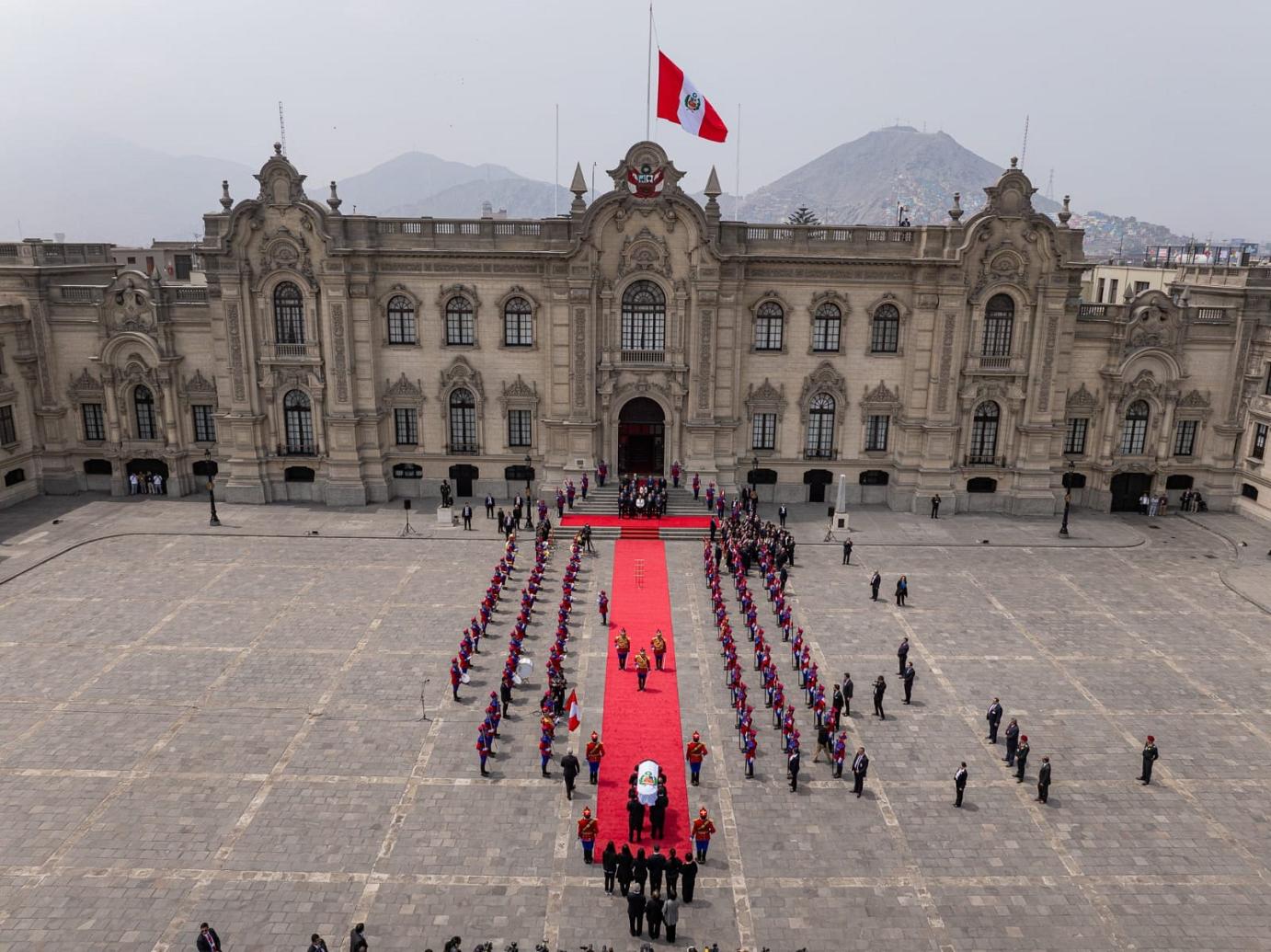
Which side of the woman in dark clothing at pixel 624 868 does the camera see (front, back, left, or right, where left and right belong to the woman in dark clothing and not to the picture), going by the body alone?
back

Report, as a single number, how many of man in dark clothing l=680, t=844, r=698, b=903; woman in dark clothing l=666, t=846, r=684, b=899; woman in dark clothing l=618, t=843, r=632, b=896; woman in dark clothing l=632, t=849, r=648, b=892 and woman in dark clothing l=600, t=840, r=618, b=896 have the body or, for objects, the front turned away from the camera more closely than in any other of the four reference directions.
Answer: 5

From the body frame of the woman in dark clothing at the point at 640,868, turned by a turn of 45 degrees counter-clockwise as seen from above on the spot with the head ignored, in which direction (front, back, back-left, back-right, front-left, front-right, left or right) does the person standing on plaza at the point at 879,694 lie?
right

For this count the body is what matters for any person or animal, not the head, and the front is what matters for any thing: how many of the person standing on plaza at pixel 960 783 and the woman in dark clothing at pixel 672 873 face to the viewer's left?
1

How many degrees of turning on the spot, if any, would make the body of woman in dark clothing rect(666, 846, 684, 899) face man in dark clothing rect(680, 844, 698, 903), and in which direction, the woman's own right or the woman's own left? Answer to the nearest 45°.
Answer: approximately 45° to the woman's own right

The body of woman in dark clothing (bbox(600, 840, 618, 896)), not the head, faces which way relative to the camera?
away from the camera

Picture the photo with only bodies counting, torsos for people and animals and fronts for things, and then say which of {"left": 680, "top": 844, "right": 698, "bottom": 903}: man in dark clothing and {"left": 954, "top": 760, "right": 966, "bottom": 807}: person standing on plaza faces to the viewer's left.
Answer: the person standing on plaza

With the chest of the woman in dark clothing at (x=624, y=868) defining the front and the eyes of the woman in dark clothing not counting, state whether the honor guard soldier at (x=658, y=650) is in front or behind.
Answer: in front

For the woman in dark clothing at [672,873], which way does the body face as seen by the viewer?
away from the camera

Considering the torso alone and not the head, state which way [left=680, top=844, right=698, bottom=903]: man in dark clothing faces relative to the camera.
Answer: away from the camera

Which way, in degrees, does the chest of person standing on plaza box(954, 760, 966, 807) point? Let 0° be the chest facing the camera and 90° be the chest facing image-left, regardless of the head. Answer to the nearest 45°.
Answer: approximately 90°

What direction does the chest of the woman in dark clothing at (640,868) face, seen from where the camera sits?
away from the camera

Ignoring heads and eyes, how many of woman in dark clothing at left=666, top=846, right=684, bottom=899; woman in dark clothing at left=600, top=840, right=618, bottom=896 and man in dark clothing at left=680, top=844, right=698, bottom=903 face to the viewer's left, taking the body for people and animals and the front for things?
0

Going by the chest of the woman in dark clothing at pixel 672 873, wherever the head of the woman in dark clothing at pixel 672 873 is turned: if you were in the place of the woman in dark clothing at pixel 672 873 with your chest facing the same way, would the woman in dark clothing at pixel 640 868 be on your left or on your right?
on your left

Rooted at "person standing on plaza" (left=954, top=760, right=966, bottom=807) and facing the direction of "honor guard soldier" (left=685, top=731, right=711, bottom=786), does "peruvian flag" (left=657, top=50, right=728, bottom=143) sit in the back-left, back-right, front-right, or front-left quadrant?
front-right

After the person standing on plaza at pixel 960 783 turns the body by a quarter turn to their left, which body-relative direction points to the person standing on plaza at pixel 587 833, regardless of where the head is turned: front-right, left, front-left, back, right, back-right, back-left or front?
front-right

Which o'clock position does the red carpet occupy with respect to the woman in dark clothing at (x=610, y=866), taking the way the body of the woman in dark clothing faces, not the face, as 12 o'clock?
The red carpet is roughly at 12 o'clock from the woman in dark clothing.

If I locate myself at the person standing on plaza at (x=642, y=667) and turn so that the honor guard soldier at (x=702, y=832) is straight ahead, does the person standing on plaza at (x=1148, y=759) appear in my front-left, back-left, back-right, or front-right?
front-left

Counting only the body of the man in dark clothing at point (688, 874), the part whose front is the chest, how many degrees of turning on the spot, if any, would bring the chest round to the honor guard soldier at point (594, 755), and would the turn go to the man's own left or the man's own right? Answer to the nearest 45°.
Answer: approximately 45° to the man's own left
